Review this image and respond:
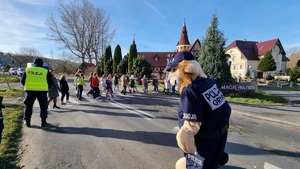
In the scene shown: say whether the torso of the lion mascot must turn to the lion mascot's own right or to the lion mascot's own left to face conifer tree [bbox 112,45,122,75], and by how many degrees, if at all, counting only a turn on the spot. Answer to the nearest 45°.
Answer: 0° — they already face it

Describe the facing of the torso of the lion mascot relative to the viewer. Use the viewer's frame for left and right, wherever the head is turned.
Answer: facing away from the viewer and to the left of the viewer

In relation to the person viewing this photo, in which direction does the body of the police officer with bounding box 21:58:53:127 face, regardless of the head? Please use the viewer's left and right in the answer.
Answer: facing away from the viewer

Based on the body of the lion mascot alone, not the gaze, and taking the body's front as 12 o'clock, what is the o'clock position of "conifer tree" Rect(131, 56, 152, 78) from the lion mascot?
The conifer tree is roughly at 1 o'clock from the lion mascot.

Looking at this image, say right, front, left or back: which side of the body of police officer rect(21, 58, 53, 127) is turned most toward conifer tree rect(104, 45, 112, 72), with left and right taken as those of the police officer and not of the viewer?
front

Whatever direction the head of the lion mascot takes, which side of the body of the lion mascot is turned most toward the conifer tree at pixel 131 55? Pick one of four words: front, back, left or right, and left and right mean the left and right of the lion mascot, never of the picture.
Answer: front

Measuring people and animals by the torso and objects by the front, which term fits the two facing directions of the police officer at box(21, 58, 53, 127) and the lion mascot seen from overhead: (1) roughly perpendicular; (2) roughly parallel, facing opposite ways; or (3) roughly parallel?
roughly parallel

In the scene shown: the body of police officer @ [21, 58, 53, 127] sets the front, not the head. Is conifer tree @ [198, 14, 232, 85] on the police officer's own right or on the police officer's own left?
on the police officer's own right

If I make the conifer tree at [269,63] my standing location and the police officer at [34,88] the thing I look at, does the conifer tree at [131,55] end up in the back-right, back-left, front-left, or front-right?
front-right

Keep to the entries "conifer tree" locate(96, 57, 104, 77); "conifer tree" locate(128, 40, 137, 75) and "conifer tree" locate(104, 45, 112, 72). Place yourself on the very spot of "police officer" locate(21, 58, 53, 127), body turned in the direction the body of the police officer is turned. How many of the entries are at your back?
0

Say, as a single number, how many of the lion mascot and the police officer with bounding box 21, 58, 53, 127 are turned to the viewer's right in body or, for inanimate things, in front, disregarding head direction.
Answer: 0

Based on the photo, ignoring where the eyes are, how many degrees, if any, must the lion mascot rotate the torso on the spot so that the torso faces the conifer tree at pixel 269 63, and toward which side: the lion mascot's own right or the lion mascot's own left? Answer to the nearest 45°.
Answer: approximately 45° to the lion mascot's own right
